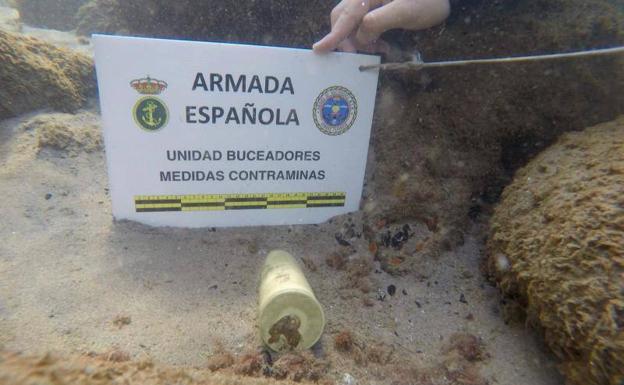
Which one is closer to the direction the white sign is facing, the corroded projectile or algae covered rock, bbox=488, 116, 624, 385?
the corroded projectile

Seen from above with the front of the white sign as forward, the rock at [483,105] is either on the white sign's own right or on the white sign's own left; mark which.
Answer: on the white sign's own left

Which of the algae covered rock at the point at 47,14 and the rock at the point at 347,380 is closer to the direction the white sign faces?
the rock

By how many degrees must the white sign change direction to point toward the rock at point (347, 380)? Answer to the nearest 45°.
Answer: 0° — it already faces it

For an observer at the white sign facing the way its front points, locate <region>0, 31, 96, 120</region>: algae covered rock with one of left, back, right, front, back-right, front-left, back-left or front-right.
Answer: back-right

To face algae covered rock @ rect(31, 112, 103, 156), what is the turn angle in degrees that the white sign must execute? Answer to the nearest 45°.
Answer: approximately 135° to its right

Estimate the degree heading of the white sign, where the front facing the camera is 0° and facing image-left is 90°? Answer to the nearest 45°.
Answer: approximately 0°

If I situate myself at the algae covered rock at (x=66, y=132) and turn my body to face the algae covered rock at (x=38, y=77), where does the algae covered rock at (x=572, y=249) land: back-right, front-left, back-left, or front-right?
back-right

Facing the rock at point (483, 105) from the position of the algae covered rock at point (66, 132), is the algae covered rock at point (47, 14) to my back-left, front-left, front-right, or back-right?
back-left

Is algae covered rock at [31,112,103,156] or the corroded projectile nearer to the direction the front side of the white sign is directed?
the corroded projectile
